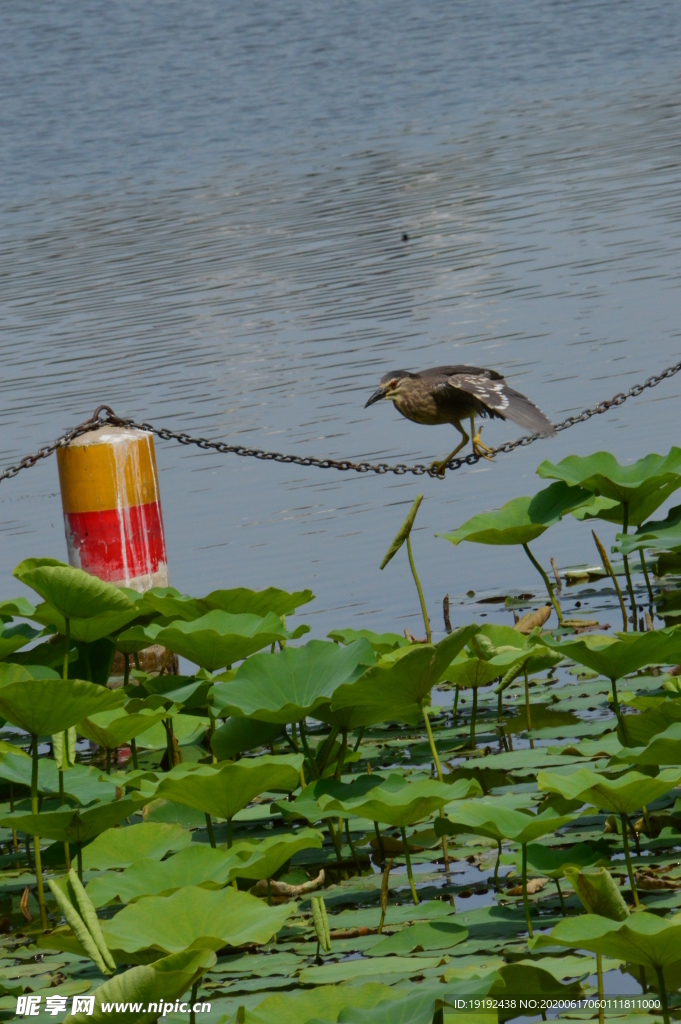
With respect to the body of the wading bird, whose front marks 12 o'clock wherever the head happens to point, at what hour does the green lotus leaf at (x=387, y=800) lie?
The green lotus leaf is roughly at 9 o'clock from the wading bird.

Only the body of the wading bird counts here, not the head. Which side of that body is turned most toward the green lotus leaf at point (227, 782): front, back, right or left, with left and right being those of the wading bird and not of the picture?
left

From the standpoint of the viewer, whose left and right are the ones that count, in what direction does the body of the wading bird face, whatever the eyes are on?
facing to the left of the viewer

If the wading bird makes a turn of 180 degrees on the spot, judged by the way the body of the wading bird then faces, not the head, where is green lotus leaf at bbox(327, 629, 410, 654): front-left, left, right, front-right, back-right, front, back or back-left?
right

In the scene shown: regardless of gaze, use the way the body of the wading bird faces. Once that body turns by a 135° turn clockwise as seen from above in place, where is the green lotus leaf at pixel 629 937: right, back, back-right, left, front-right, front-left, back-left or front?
back-right

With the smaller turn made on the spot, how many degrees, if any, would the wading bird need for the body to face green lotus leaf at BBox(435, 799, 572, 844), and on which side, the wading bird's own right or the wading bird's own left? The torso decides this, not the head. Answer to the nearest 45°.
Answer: approximately 90° to the wading bird's own left

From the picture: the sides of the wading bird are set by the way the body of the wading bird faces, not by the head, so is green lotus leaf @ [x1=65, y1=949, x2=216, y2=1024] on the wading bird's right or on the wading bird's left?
on the wading bird's left

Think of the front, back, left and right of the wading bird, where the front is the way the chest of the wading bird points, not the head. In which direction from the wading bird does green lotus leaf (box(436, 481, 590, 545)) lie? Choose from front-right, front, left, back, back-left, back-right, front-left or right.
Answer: left

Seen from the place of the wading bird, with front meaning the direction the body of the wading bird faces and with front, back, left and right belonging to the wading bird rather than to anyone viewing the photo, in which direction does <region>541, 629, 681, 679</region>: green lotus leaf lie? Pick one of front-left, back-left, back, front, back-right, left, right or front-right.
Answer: left

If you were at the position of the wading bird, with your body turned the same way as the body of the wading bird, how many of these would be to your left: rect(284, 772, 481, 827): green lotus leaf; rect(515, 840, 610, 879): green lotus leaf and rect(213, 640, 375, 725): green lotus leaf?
3

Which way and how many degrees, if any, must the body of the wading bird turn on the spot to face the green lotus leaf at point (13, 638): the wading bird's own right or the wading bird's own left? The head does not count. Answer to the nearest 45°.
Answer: approximately 45° to the wading bird's own left

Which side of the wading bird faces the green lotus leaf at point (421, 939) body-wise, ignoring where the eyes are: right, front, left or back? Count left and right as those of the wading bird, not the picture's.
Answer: left
